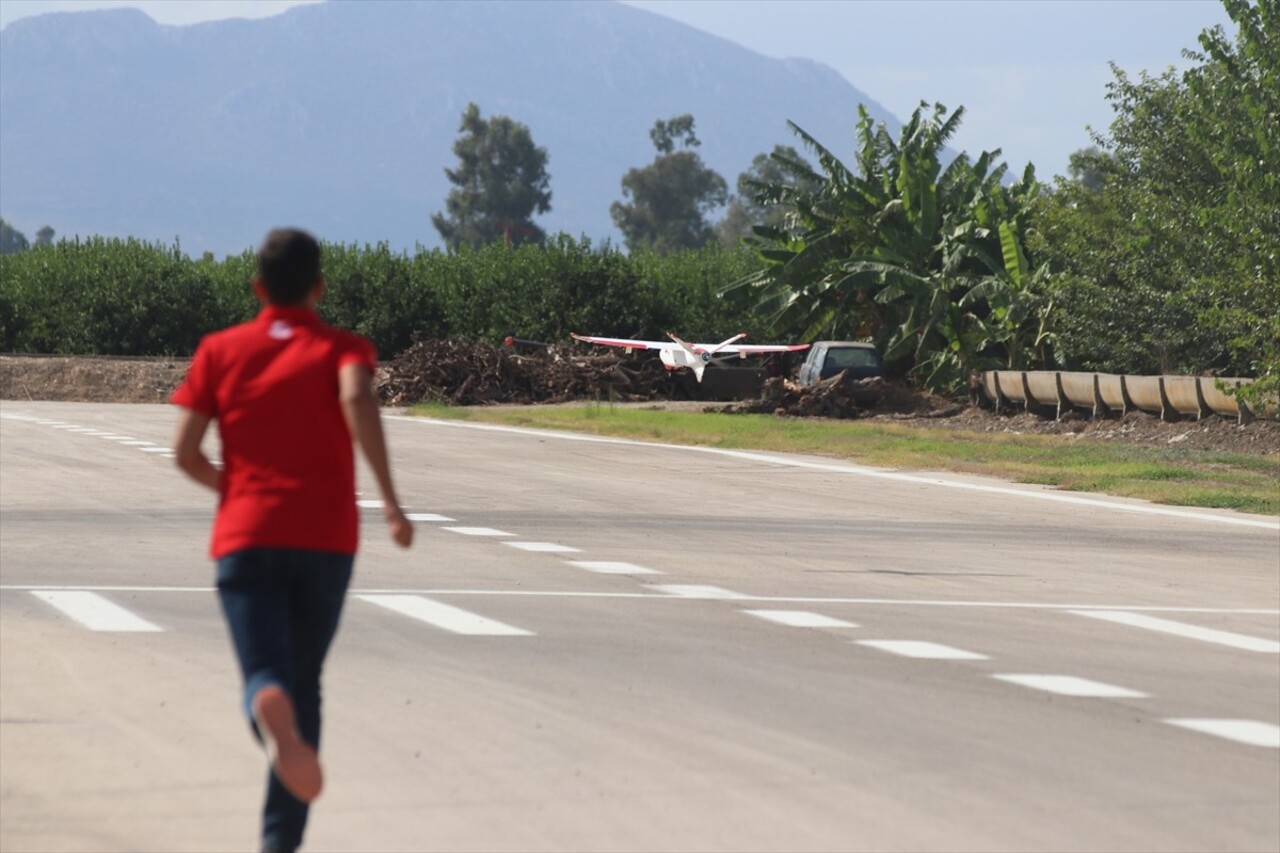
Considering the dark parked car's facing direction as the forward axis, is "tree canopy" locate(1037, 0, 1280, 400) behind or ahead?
behind
